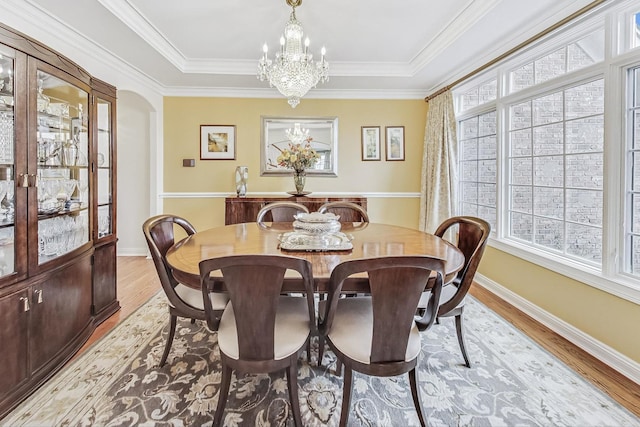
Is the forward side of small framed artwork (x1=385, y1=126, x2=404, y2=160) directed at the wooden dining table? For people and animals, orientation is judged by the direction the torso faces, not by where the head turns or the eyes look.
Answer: yes

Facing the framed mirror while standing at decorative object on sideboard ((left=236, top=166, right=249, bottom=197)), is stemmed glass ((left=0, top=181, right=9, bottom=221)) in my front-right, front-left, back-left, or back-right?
back-right

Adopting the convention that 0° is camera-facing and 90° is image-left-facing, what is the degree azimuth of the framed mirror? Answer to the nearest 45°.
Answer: approximately 0°

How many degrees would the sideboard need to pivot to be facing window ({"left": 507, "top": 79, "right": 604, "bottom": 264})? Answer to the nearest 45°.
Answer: approximately 45° to its left

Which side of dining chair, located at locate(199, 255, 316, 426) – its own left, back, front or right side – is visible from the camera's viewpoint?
back

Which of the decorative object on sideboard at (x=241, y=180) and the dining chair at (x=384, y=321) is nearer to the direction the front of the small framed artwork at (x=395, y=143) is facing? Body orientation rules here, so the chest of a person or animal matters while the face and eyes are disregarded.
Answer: the dining chair

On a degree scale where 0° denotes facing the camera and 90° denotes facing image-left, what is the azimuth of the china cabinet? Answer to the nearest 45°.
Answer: approximately 315°

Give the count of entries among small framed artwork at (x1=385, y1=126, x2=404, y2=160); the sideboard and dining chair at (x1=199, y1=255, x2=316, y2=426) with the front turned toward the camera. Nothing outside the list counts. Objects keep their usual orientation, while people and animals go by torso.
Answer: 2

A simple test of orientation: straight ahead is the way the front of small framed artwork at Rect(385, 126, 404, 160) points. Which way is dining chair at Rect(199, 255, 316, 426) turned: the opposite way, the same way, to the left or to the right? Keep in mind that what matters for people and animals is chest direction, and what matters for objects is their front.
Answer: the opposite way
